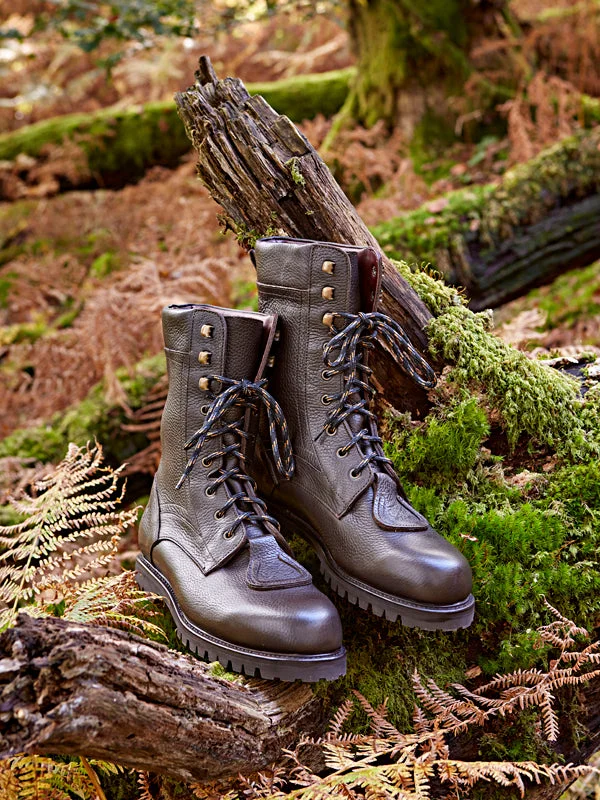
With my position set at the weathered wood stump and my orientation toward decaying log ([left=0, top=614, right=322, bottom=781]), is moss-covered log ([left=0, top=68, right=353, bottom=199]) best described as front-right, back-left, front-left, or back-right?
back-right

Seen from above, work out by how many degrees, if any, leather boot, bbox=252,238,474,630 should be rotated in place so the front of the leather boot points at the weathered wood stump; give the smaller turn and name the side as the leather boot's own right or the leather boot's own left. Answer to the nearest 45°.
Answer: approximately 180°

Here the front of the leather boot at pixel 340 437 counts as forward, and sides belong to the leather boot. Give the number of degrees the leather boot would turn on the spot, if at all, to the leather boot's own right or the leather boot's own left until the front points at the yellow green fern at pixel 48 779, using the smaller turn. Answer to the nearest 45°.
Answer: approximately 90° to the leather boot's own right

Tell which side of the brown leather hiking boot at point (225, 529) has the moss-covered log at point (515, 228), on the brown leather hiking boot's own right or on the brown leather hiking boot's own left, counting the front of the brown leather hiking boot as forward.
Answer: on the brown leather hiking boot's own left

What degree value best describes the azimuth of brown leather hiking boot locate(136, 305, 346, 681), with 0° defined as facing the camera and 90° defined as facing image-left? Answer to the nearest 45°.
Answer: approximately 315°

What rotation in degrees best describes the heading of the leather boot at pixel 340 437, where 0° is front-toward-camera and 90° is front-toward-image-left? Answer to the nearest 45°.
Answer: approximately 315°

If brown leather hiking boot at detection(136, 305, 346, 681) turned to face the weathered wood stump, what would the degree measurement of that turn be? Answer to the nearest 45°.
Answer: approximately 135° to its left

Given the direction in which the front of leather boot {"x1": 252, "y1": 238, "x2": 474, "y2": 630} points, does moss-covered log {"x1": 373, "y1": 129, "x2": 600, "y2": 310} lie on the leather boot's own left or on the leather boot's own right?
on the leather boot's own left
